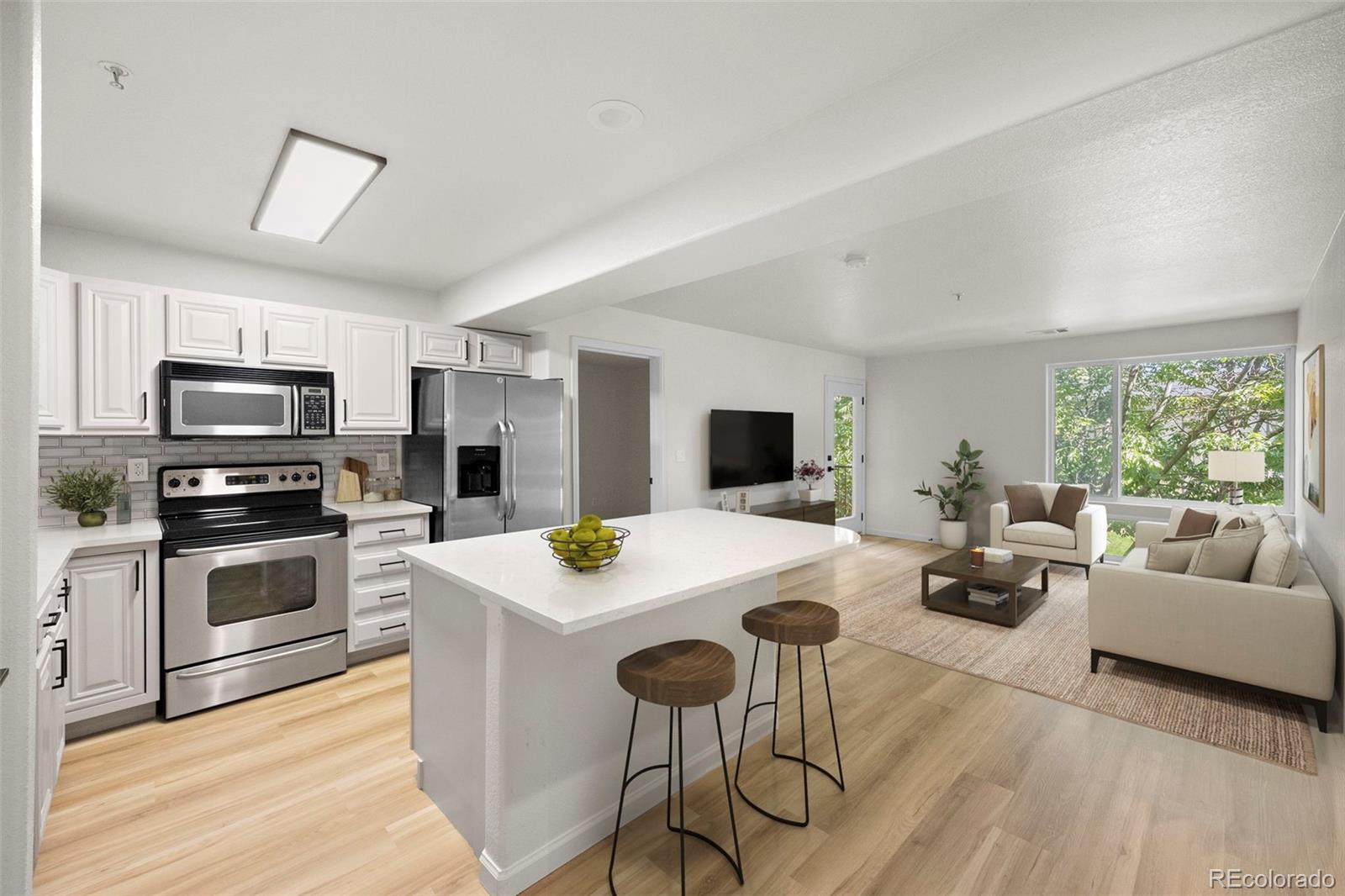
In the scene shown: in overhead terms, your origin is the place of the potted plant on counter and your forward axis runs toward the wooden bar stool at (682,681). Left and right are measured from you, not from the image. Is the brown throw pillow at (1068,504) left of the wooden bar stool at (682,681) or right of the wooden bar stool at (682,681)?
left

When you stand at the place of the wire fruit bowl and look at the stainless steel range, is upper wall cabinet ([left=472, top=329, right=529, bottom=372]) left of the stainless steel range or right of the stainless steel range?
right

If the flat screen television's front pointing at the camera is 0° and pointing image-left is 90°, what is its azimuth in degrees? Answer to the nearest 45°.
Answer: approximately 315°

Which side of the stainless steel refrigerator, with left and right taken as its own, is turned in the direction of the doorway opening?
left

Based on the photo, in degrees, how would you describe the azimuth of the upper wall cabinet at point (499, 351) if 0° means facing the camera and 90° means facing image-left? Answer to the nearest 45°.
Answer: approximately 315°

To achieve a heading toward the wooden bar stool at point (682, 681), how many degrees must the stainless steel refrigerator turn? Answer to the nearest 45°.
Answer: approximately 45° to its right

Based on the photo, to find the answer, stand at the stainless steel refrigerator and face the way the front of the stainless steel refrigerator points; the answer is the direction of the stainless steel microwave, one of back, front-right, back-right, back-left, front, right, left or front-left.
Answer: back-right
